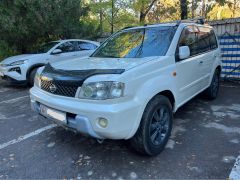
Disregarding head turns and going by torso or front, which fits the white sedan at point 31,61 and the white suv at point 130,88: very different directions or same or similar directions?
same or similar directions

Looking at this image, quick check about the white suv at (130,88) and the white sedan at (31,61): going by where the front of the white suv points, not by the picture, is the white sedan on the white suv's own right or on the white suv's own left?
on the white suv's own right

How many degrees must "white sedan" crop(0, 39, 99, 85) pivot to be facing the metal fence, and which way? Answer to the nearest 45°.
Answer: approximately 135° to its left

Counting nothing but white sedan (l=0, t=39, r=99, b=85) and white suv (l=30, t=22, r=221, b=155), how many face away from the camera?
0

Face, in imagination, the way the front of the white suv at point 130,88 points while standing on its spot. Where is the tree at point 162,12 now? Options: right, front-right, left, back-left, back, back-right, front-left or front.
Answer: back-right

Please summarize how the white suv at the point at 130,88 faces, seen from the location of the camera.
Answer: facing the viewer and to the left of the viewer

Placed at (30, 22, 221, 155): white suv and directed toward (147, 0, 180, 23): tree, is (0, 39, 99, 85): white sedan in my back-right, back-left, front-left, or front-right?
front-left

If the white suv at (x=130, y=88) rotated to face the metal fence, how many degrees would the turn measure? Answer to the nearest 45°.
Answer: approximately 180°

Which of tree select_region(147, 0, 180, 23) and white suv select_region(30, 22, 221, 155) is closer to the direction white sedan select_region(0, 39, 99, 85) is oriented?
the white suv

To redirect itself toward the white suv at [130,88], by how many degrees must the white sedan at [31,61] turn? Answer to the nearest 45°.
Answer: approximately 45° to its left

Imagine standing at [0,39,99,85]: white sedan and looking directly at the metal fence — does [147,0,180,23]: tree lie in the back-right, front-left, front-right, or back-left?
front-left
